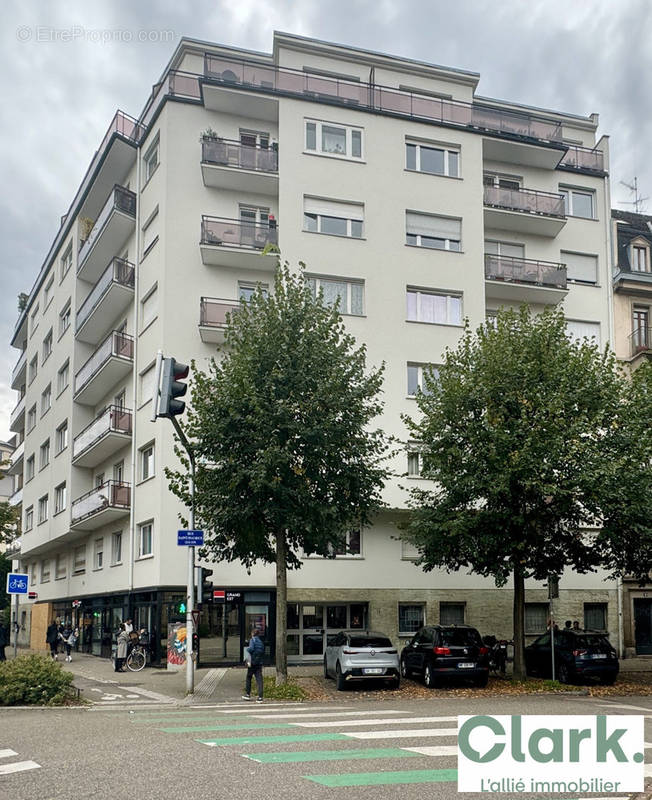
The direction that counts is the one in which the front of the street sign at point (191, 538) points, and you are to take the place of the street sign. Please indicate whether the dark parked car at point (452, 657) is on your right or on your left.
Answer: on your left

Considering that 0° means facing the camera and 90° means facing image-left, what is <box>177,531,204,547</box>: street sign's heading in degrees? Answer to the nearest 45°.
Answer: approximately 0°

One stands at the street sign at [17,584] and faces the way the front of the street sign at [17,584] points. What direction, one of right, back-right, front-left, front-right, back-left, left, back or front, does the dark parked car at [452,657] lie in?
front-left

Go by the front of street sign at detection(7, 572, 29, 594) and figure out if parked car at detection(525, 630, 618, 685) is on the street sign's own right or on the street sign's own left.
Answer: on the street sign's own left
